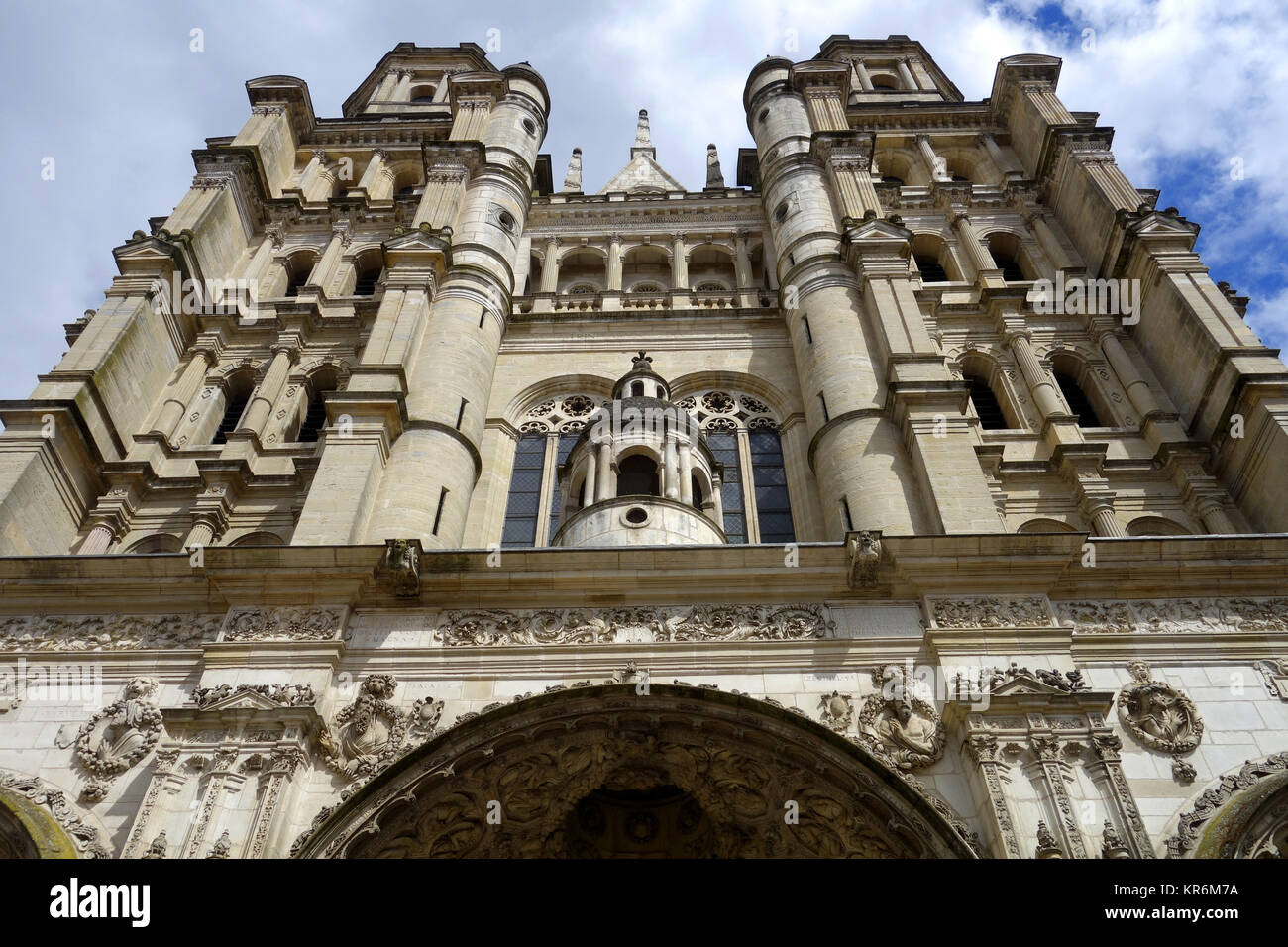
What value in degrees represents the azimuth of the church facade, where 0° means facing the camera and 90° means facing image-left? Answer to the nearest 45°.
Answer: approximately 0°
